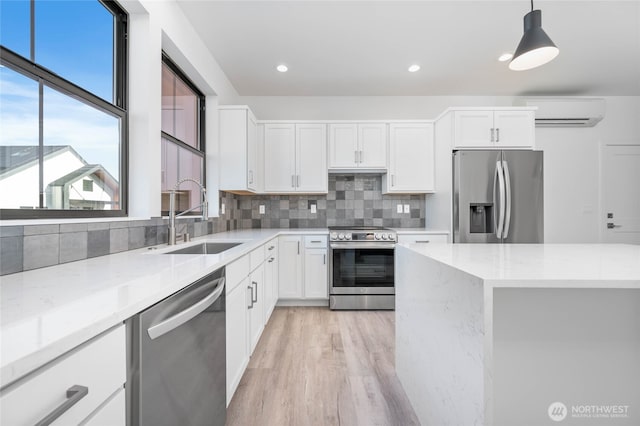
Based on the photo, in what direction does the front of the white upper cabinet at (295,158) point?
toward the camera

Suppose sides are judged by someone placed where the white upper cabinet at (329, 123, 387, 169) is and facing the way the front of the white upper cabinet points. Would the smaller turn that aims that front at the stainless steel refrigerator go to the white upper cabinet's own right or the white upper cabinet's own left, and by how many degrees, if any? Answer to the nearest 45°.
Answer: approximately 90° to the white upper cabinet's own left

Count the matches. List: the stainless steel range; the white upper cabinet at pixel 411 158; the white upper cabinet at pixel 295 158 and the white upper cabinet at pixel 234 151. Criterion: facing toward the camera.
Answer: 3

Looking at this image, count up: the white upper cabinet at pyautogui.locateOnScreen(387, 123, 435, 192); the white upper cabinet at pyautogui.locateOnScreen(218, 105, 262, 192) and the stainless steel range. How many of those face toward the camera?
2

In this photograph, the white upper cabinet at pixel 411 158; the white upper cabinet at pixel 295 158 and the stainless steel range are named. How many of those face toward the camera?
3

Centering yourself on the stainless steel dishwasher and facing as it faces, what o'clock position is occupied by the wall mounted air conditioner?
The wall mounted air conditioner is roughly at 10 o'clock from the stainless steel dishwasher.

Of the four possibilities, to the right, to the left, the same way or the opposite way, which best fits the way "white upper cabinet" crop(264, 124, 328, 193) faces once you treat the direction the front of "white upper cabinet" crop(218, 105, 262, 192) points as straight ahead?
to the right

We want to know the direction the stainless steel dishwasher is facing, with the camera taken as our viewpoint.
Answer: facing the viewer and to the right of the viewer

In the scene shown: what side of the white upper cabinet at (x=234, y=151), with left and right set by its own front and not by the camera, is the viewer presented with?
right

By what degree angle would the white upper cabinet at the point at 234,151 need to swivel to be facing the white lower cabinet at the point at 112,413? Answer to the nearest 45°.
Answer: approximately 90° to its right

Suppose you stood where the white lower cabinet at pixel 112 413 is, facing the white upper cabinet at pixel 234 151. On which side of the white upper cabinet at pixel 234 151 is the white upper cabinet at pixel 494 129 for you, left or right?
right

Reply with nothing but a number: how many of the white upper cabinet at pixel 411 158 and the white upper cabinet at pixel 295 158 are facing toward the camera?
2

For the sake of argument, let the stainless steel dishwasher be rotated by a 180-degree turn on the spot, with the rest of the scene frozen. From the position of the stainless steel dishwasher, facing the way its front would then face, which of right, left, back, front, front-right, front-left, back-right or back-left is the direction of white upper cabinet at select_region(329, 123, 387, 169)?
right

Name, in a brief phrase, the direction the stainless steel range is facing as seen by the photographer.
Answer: facing the viewer

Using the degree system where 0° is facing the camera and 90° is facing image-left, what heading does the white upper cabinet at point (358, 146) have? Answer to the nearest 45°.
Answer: approximately 0°
